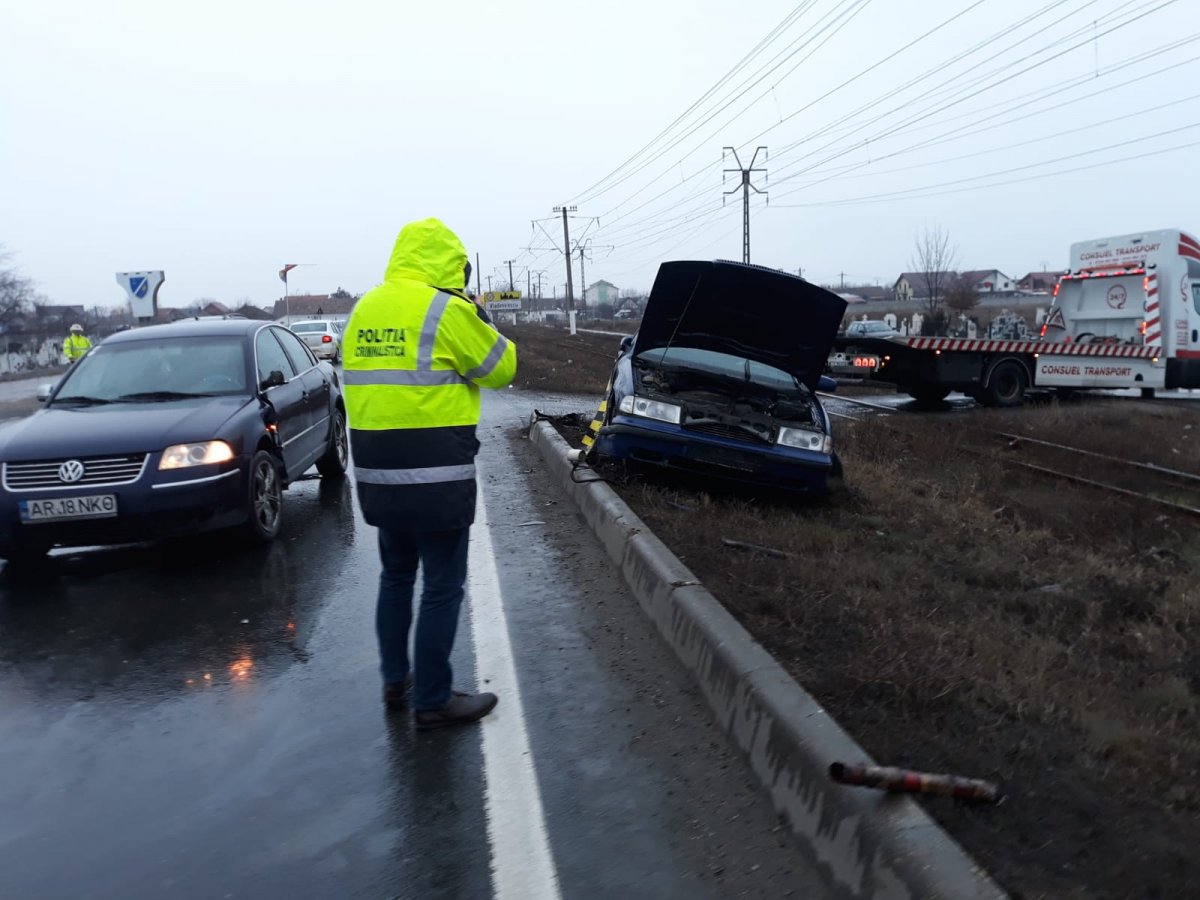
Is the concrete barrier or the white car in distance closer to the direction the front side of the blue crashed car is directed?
the concrete barrier

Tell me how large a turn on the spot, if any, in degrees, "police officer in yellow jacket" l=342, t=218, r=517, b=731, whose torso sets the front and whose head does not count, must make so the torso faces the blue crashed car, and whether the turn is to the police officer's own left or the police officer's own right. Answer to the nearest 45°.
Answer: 0° — they already face it

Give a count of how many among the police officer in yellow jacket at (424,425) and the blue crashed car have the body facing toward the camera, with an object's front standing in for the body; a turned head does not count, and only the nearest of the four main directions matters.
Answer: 1

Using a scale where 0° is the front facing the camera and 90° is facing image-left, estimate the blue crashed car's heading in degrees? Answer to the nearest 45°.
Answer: approximately 0°

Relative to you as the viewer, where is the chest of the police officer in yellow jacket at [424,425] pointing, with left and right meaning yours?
facing away from the viewer and to the right of the viewer

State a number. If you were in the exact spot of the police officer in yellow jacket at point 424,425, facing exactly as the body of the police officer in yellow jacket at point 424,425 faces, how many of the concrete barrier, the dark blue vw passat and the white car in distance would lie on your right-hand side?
1

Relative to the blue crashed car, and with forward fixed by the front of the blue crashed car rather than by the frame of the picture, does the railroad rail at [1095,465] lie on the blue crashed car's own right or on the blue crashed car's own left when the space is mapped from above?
on the blue crashed car's own left

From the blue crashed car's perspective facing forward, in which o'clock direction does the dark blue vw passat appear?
The dark blue vw passat is roughly at 2 o'clock from the blue crashed car.

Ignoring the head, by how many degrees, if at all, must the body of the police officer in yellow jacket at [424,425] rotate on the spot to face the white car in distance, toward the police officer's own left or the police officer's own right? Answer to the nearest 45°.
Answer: approximately 45° to the police officer's own left

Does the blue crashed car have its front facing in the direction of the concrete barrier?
yes

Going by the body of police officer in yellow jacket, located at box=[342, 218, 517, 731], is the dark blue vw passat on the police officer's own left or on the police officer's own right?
on the police officer's own left

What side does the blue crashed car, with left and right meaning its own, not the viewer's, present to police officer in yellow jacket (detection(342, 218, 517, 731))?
front

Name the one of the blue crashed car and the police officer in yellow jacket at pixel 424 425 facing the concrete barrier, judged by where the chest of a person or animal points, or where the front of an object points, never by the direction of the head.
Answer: the blue crashed car

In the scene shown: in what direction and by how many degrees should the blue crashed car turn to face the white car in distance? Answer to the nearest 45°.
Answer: approximately 135° to its right

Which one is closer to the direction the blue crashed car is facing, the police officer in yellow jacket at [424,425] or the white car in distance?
the police officer in yellow jacket
